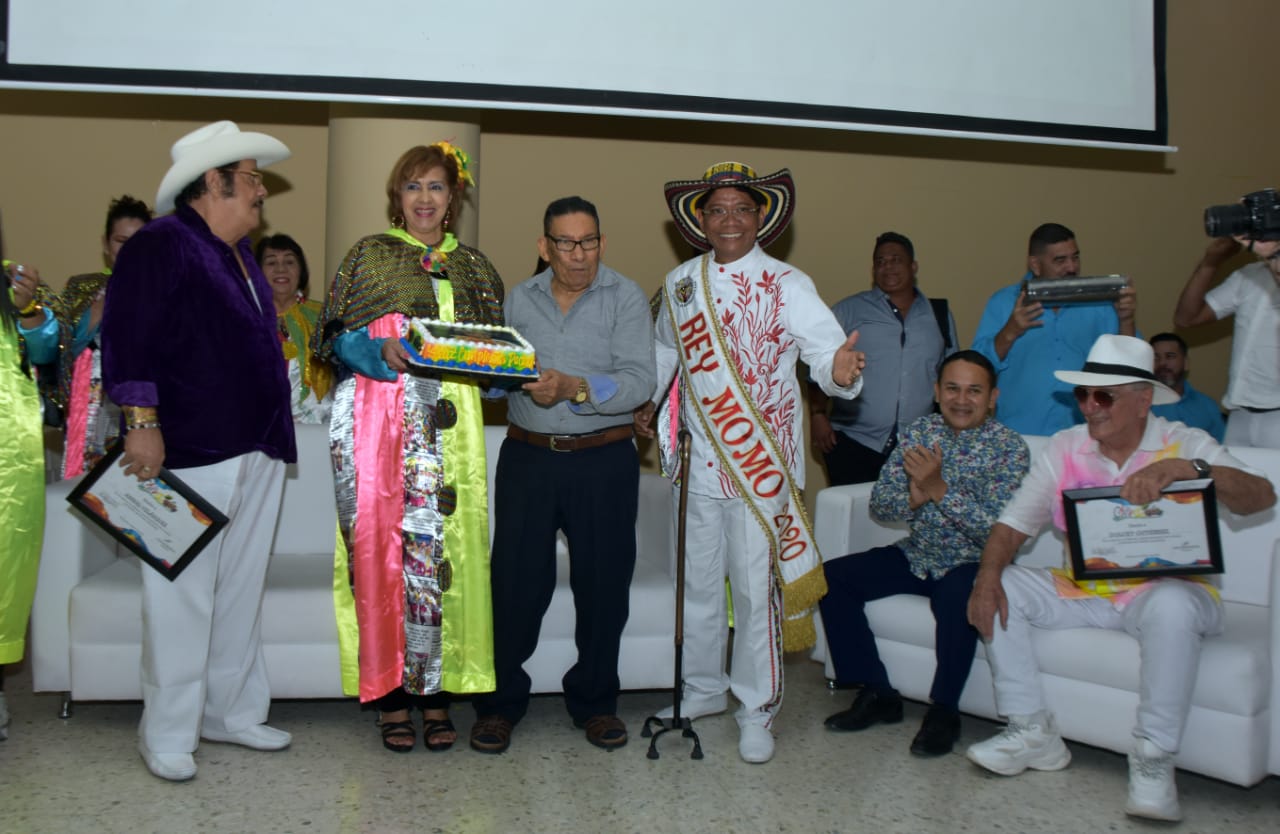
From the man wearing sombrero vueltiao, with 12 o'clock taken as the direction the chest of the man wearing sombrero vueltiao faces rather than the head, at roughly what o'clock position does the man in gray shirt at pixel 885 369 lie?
The man in gray shirt is roughly at 7 o'clock from the man wearing sombrero vueltiao.

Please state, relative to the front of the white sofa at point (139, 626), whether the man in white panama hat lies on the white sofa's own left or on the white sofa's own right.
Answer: on the white sofa's own left

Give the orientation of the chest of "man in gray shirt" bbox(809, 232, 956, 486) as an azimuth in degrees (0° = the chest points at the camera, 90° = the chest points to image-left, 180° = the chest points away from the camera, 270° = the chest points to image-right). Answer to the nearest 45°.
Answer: approximately 0°

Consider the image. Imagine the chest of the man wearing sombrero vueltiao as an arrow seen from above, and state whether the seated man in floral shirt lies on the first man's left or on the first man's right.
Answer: on the first man's left

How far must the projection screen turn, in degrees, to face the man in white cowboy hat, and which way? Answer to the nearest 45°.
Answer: approximately 45° to its right

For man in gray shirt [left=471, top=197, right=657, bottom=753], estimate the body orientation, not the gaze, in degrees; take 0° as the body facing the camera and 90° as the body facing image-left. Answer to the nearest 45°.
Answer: approximately 0°

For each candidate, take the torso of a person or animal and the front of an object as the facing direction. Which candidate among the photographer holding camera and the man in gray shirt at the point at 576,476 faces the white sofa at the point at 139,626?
the photographer holding camera

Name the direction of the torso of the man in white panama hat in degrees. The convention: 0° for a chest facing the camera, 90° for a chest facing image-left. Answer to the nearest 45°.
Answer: approximately 45°

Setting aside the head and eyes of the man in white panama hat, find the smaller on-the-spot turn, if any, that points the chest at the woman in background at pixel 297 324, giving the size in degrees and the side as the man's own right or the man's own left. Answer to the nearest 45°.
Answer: approximately 45° to the man's own right

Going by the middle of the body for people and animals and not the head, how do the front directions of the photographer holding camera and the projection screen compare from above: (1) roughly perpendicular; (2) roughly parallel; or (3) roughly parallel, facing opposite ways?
roughly perpendicular
